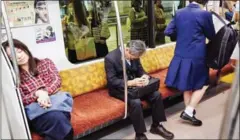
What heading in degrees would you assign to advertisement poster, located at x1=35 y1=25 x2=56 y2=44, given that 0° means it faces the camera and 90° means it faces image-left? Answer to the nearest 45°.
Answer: approximately 0°

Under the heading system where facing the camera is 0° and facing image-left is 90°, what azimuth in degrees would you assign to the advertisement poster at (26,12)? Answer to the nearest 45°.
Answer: approximately 0°

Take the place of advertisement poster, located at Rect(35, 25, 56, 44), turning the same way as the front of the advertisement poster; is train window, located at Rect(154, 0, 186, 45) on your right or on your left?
on your left

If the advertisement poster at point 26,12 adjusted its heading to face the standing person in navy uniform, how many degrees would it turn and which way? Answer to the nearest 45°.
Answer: approximately 90° to its left

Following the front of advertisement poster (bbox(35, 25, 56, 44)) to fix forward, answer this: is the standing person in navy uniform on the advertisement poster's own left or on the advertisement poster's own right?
on the advertisement poster's own left

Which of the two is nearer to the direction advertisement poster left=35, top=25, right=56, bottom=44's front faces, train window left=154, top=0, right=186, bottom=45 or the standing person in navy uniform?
the standing person in navy uniform

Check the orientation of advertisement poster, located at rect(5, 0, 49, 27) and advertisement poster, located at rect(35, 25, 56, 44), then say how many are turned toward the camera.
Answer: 2
